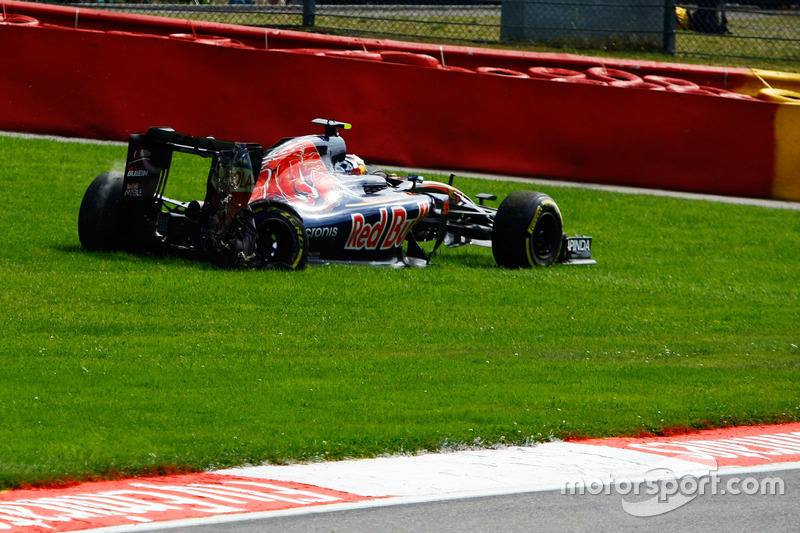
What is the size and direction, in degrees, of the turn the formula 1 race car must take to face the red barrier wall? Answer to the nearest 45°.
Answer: approximately 45° to its left

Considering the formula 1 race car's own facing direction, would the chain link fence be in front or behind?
in front

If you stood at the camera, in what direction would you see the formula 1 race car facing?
facing away from the viewer and to the right of the viewer
